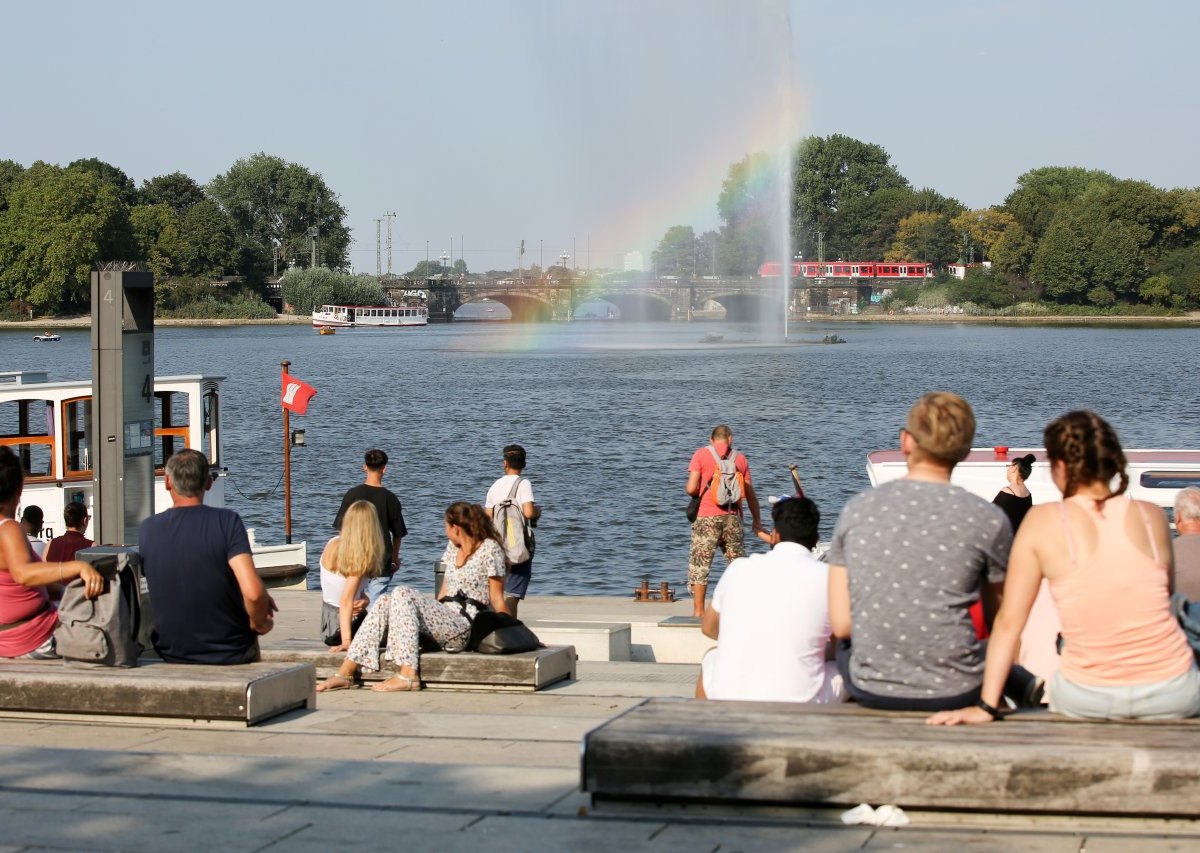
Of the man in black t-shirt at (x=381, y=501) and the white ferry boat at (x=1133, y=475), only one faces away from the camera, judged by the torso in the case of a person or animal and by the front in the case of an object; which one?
the man in black t-shirt

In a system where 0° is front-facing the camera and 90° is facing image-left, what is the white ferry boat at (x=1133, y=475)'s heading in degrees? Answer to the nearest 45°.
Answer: approximately 90°

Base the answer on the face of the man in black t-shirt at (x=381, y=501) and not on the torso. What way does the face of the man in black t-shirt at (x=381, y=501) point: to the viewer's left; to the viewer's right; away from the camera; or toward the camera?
away from the camera

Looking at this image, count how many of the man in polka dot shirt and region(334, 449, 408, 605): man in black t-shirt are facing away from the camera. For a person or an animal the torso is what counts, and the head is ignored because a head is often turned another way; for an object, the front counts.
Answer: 2

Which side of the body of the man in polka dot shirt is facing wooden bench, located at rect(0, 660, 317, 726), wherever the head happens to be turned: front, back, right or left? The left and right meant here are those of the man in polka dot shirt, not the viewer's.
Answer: left

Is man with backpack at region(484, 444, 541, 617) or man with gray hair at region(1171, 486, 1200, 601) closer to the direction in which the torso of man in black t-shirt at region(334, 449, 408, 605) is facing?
the man with backpack

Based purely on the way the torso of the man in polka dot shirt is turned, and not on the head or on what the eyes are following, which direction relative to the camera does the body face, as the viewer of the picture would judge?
away from the camera

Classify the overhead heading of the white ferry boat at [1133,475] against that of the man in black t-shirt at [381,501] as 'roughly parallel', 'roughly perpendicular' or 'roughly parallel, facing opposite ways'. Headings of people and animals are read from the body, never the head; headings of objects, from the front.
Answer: roughly perpendicular

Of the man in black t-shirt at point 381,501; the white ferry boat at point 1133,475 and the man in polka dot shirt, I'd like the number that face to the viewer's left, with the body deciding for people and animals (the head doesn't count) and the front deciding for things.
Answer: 1

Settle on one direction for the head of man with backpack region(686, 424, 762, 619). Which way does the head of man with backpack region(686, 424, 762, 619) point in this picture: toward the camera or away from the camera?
away from the camera

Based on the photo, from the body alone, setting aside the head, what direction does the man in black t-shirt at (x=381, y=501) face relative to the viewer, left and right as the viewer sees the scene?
facing away from the viewer

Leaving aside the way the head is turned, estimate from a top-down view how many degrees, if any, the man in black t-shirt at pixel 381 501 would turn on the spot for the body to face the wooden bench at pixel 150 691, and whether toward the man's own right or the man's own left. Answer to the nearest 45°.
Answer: approximately 180°
